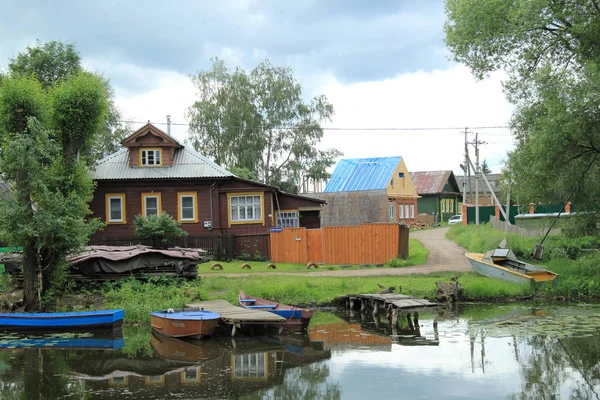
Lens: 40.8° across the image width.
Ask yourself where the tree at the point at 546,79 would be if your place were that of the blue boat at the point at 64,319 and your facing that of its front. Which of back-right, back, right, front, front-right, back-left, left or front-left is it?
front

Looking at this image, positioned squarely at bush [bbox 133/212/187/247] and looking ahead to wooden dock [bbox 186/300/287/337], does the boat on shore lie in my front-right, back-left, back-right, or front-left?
front-left

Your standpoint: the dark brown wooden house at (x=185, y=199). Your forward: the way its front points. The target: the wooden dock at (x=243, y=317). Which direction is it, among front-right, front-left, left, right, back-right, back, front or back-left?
front

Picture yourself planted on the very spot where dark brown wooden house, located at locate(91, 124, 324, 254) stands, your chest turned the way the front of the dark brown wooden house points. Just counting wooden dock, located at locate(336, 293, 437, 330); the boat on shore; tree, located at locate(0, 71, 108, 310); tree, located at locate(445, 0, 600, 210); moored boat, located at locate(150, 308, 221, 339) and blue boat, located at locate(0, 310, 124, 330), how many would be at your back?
0

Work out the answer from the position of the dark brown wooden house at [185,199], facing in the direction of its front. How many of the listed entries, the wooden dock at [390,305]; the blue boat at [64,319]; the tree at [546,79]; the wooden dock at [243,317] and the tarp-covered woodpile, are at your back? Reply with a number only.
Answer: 0

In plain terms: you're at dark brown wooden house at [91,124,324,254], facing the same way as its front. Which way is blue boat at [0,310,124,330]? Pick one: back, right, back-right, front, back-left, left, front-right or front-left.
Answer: front

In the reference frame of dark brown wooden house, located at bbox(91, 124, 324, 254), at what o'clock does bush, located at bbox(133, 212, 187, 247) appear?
The bush is roughly at 1 o'clock from the dark brown wooden house.

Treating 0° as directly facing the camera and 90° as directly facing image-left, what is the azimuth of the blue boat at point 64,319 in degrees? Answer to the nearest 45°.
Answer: approximately 270°

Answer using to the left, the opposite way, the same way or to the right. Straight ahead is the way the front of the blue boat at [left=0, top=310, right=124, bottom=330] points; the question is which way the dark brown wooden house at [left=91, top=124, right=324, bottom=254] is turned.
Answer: to the right

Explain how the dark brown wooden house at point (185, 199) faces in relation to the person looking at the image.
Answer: facing the viewer

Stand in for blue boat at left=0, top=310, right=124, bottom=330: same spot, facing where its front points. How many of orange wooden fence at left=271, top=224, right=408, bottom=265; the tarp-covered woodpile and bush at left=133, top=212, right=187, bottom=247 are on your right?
0

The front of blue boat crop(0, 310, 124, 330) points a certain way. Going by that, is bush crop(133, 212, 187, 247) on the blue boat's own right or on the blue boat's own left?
on the blue boat's own left

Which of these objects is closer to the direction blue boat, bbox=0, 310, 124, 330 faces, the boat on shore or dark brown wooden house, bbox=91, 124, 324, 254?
the boat on shore

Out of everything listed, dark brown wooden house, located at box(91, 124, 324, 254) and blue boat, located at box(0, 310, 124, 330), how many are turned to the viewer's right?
1

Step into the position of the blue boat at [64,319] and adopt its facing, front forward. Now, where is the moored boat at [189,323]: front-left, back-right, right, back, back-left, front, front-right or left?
front-right

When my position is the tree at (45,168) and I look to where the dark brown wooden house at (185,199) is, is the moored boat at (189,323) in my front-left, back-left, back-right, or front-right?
back-right

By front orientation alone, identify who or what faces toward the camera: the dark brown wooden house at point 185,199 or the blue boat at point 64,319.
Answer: the dark brown wooden house
